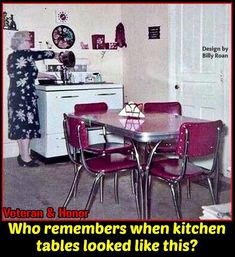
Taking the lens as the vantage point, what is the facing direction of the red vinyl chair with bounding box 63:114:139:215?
facing away from the viewer and to the right of the viewer

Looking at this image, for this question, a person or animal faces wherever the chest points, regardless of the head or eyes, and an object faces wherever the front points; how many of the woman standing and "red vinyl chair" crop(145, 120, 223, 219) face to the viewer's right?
1

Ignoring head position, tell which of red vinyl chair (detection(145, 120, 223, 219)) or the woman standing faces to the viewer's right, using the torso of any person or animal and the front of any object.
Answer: the woman standing

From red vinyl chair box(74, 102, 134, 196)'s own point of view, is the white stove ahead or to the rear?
to the rear

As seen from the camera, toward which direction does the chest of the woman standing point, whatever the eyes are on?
to the viewer's right

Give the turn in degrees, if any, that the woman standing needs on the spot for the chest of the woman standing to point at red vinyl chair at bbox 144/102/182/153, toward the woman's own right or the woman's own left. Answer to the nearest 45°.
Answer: approximately 45° to the woman's own right

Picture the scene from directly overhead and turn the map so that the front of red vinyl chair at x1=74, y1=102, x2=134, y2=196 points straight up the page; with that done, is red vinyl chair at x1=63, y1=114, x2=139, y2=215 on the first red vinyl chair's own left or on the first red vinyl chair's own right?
on the first red vinyl chair's own right

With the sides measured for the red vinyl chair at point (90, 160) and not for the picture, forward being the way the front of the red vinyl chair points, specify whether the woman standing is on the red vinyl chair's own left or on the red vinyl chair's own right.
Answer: on the red vinyl chair's own left
